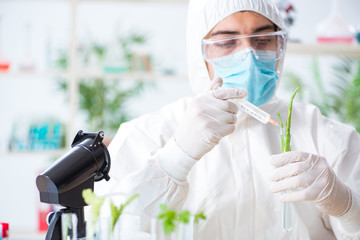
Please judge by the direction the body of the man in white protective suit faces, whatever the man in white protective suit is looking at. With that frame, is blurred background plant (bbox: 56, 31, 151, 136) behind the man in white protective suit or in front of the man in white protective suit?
behind

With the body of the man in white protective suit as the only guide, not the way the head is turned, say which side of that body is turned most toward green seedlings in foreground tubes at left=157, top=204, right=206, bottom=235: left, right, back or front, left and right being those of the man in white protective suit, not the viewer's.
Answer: front

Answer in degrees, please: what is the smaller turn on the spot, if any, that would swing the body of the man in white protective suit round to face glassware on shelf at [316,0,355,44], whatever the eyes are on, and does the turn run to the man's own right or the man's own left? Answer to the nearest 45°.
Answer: approximately 180°

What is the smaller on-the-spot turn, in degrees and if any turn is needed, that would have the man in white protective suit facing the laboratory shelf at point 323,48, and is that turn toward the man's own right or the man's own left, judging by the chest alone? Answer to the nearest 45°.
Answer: approximately 180°

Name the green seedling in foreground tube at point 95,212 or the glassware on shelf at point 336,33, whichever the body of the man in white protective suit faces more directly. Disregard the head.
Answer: the green seedling in foreground tube

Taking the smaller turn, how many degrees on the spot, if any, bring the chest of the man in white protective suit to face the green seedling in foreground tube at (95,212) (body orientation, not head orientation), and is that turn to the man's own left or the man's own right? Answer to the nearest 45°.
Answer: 0° — they already face it

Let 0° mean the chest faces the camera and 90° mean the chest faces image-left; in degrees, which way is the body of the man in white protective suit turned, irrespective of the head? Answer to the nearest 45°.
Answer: approximately 0°

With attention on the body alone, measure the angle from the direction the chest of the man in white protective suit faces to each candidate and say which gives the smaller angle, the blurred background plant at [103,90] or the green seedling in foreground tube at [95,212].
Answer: the green seedling in foreground tube

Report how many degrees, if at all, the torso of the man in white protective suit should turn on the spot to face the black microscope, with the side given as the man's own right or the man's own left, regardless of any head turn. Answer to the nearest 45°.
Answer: approximately 45° to the man's own right
